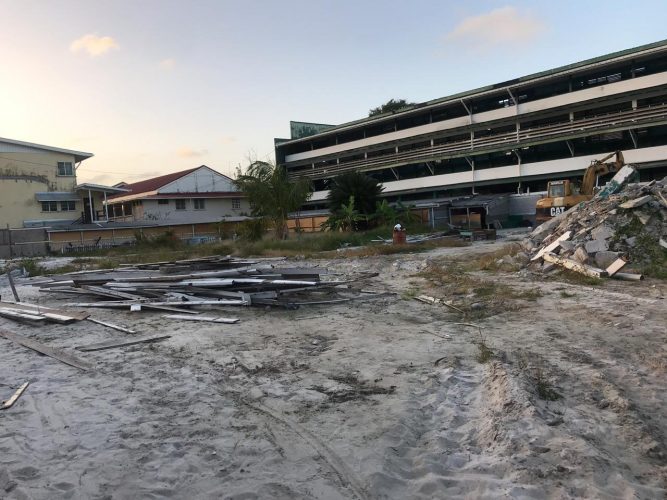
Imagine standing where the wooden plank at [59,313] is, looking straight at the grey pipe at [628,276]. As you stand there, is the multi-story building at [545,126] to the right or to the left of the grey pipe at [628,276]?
left

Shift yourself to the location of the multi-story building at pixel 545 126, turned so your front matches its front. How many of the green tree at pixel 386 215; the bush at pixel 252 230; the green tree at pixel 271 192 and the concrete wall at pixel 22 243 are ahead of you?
4

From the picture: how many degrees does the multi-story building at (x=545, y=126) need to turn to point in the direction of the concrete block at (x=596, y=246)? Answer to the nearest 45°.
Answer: approximately 45° to its left

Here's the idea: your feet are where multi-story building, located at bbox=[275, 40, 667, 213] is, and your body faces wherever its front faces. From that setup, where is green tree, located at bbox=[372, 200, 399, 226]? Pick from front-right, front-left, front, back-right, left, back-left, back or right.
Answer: front

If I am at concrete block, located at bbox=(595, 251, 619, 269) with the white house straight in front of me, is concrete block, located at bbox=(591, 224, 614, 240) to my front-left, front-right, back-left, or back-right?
front-right

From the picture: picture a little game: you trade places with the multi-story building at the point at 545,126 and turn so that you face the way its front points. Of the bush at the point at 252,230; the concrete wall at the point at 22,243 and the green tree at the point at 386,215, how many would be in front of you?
3

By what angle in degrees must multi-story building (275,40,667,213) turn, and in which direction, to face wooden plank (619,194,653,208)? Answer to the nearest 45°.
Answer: approximately 45° to its left

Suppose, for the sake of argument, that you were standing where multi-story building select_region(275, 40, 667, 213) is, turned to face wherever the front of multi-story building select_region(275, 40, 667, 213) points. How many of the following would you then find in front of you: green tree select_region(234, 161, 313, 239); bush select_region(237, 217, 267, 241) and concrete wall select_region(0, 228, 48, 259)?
3

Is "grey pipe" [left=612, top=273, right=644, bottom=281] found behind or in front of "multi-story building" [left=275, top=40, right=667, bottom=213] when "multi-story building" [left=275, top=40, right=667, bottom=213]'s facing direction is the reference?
in front

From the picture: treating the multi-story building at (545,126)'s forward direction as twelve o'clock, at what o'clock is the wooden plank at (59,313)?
The wooden plank is roughly at 11 o'clock from the multi-story building.

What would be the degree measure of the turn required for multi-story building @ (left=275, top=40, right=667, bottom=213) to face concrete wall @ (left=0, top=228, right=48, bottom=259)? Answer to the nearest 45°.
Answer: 0° — it already faces it

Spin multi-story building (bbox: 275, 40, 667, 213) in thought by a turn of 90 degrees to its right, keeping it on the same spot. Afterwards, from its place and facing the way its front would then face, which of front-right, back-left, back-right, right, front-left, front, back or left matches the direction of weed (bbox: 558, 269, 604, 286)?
back-left

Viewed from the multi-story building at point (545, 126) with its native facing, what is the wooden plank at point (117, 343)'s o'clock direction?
The wooden plank is roughly at 11 o'clock from the multi-story building.

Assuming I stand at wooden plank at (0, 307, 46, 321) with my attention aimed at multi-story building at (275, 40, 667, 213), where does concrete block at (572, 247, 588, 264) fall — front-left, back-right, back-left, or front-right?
front-right

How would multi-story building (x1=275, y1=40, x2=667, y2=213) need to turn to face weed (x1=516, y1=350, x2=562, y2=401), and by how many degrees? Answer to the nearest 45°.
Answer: approximately 45° to its left

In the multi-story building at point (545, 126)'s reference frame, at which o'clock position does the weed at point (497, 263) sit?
The weed is roughly at 11 o'clock from the multi-story building.

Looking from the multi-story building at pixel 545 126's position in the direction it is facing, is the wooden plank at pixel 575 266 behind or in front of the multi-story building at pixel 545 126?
in front

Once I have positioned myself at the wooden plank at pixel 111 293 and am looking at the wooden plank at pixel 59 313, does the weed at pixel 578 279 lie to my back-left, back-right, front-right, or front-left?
back-left
